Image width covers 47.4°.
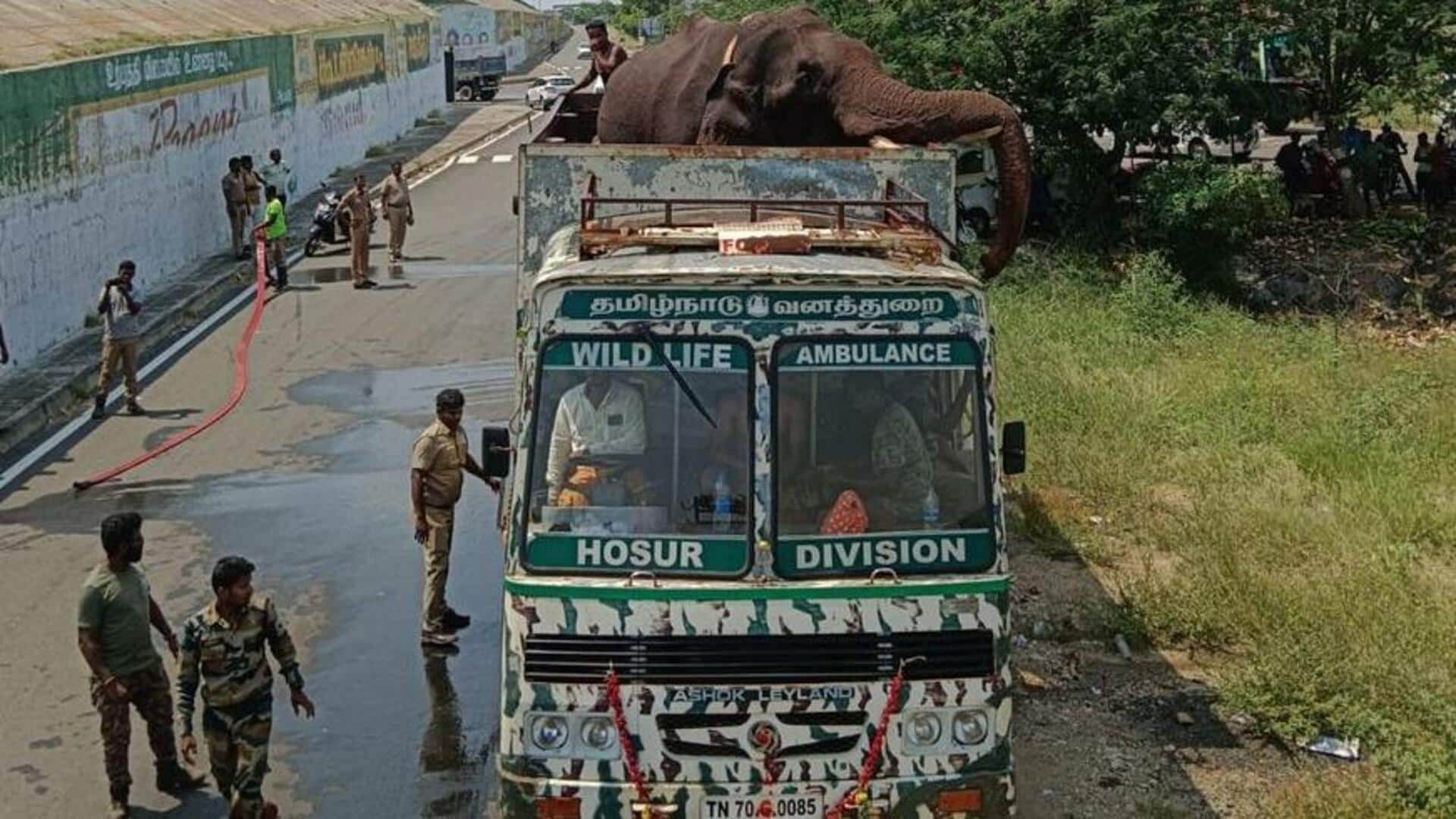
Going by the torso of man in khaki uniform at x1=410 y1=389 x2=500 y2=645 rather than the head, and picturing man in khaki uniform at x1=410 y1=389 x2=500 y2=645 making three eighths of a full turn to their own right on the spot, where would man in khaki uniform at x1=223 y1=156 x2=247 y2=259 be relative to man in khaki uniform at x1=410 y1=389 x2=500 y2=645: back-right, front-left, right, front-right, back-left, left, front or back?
right

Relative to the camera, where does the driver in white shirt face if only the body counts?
toward the camera

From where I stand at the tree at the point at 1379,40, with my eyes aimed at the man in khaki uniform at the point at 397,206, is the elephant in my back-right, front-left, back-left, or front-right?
front-left

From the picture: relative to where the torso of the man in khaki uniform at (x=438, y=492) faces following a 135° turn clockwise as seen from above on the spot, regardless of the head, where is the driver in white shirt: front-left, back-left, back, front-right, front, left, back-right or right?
left

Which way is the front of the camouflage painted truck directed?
toward the camera

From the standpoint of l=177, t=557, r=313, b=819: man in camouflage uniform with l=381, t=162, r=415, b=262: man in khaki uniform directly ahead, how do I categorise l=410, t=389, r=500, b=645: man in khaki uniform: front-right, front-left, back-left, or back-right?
front-right

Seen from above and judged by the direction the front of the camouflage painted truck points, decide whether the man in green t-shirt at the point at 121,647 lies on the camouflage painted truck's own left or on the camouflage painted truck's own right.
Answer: on the camouflage painted truck's own right

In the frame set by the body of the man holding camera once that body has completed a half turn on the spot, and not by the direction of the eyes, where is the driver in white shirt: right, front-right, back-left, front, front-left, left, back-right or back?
back

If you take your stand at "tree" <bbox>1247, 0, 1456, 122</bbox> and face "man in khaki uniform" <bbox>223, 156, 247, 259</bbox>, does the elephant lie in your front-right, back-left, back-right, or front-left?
front-left

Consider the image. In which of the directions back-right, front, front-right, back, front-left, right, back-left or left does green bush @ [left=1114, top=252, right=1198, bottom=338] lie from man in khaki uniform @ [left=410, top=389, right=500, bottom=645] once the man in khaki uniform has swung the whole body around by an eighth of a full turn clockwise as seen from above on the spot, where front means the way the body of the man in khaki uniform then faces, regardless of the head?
back-left
